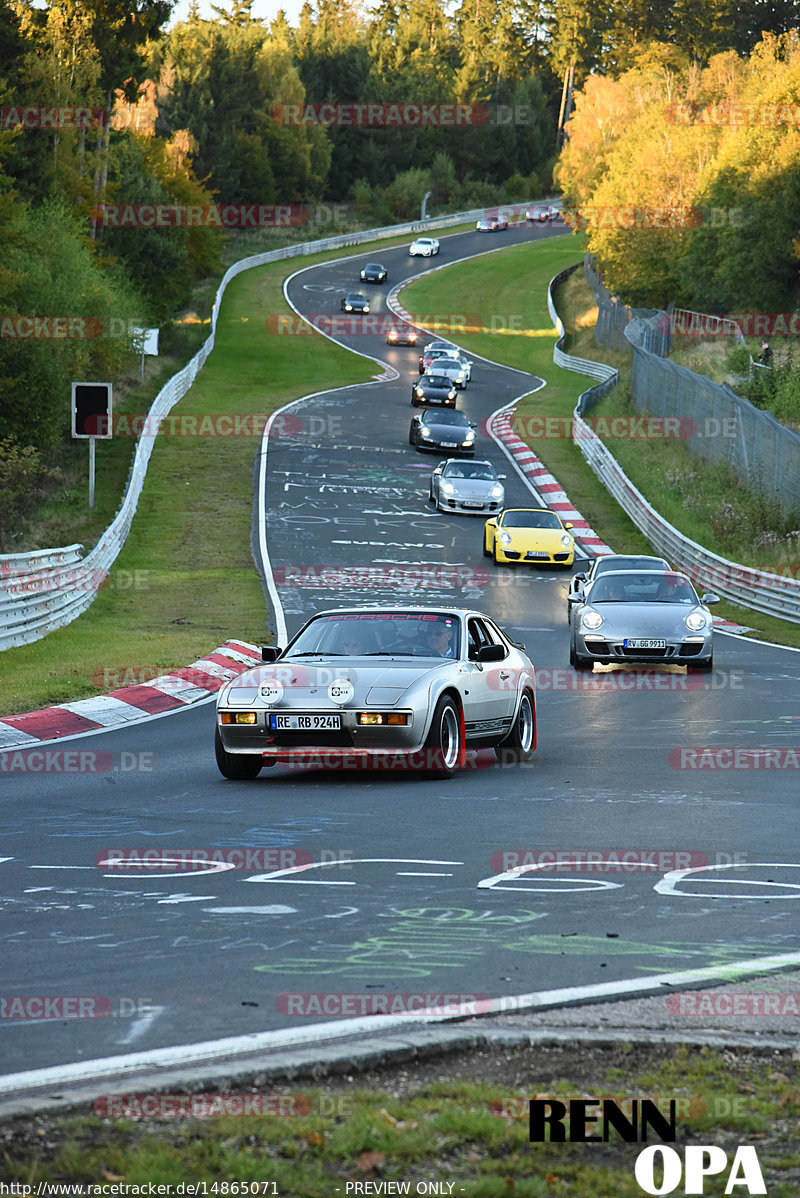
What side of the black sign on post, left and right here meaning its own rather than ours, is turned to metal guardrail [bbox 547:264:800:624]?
left

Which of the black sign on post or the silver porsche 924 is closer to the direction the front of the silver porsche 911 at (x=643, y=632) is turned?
the silver porsche 924

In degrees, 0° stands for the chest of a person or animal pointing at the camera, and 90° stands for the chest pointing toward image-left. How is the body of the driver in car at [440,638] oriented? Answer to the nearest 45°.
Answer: approximately 45°

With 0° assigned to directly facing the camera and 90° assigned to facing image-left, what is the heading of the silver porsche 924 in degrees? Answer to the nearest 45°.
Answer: approximately 45°

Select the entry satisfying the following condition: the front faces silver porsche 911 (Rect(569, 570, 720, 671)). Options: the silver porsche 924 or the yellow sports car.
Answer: the yellow sports car

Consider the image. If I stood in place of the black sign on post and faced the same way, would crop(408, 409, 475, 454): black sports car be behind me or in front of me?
behind

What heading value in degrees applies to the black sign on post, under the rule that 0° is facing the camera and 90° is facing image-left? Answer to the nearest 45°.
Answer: approximately 0°

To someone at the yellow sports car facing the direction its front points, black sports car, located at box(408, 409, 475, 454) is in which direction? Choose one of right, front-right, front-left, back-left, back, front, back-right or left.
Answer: back

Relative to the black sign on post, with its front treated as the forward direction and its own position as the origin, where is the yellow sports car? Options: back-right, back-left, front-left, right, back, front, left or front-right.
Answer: left

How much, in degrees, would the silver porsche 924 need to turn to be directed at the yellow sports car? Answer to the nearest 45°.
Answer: approximately 135° to its right
